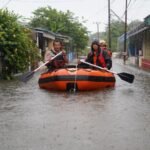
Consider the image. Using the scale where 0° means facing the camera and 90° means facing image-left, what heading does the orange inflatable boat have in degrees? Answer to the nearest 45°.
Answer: approximately 0°

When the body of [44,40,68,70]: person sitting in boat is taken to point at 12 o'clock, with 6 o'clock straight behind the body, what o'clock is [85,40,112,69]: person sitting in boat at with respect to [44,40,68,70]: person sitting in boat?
[85,40,112,69]: person sitting in boat is roughly at 9 o'clock from [44,40,68,70]: person sitting in boat.

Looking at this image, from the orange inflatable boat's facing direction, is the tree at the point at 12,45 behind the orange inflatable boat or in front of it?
behind

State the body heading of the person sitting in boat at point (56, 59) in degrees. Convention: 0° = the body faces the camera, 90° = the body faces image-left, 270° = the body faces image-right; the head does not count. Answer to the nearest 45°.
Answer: approximately 0°
